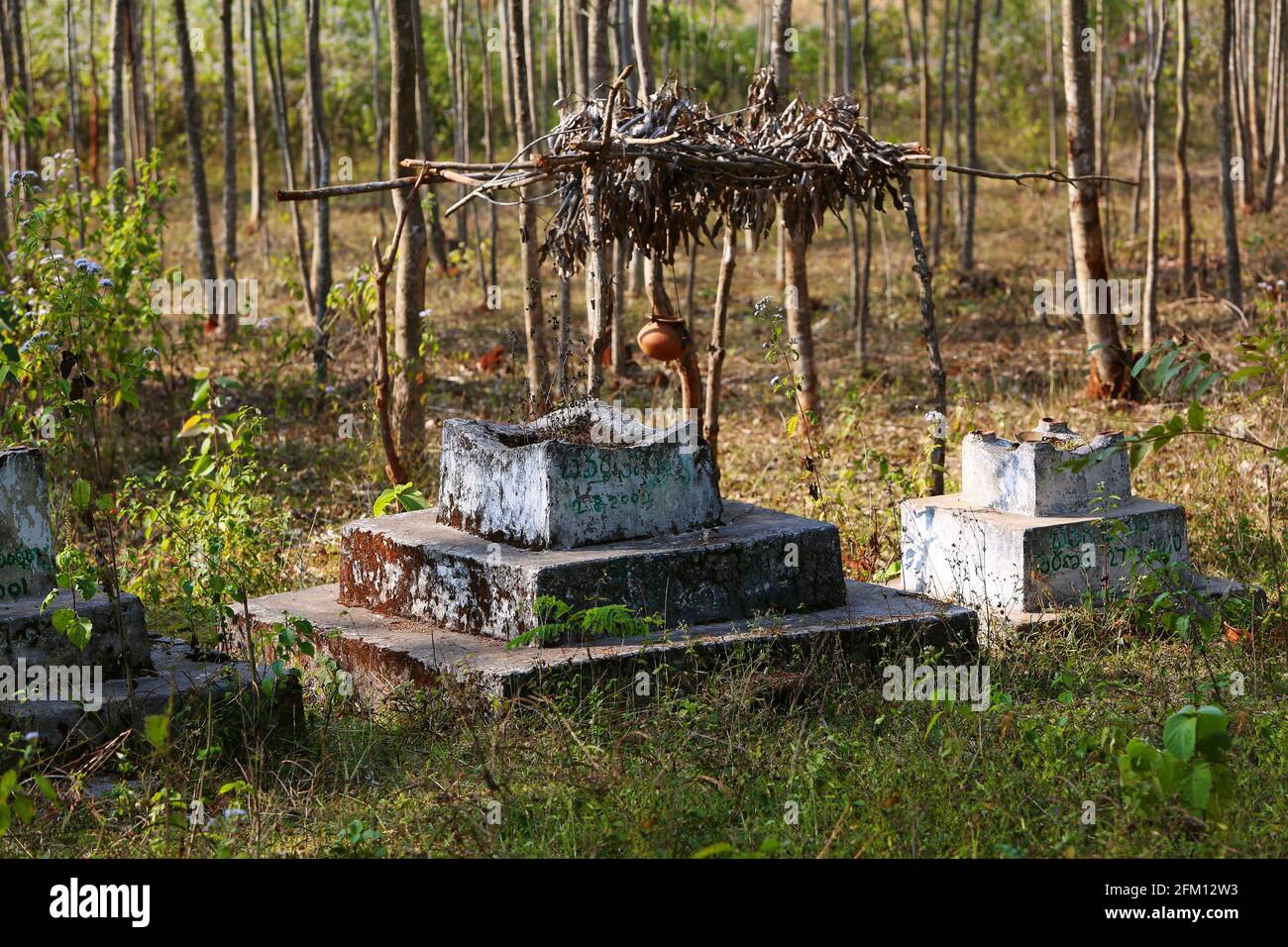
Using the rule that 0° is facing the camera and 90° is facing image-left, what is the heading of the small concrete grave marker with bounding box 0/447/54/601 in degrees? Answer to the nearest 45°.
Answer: approximately 0°

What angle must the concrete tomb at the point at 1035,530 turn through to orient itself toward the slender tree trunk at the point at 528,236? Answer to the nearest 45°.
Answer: approximately 180°

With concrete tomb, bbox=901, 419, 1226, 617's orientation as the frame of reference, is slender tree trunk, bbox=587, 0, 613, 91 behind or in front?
behind

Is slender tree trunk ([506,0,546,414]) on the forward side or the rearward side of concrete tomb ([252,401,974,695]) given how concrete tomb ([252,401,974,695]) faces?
on the rearward side

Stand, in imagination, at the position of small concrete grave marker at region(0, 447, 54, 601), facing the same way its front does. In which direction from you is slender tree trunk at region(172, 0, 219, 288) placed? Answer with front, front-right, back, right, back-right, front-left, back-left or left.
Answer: back

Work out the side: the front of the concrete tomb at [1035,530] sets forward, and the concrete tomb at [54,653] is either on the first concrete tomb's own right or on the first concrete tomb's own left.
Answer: on the first concrete tomb's own right

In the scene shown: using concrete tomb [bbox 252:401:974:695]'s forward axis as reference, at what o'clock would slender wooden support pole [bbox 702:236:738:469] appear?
The slender wooden support pole is roughly at 8 o'clock from the concrete tomb.

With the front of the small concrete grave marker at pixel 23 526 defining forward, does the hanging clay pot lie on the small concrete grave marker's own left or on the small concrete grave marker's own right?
on the small concrete grave marker's own left

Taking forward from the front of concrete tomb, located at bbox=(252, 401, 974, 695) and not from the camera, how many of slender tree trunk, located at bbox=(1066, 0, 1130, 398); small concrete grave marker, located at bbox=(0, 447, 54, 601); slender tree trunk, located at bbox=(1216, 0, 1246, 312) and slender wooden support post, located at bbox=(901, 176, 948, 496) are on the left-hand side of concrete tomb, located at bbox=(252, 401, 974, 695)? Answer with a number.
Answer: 3

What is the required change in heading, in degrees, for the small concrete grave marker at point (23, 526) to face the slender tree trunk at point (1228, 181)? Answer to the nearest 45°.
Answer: approximately 135° to its left

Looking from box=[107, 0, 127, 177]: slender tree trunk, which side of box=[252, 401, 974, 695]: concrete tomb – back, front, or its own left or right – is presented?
back

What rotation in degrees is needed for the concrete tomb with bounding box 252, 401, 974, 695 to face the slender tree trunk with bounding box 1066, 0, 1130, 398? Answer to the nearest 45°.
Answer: approximately 90° to its left
